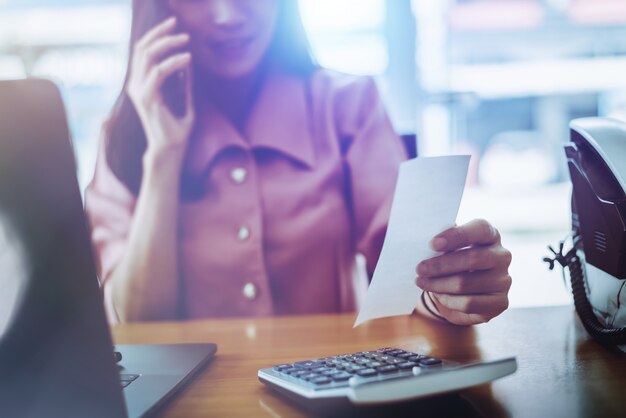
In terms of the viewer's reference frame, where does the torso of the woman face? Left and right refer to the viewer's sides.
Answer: facing the viewer

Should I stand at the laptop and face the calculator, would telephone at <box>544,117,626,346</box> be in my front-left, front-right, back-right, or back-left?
front-left

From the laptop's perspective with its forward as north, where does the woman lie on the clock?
The woman is roughly at 11 o'clock from the laptop.

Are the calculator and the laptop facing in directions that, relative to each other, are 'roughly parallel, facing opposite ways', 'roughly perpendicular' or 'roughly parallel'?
roughly perpendicular

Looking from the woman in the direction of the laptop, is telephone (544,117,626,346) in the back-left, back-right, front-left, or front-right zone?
front-left

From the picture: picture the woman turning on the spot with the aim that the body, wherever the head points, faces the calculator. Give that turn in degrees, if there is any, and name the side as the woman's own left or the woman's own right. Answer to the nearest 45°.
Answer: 0° — they already face it

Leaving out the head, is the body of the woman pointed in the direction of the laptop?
yes

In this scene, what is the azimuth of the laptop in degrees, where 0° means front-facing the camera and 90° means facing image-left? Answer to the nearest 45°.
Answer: approximately 225°

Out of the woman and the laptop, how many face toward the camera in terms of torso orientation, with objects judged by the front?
1

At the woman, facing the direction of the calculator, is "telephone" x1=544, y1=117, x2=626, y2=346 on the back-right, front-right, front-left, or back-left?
front-left
